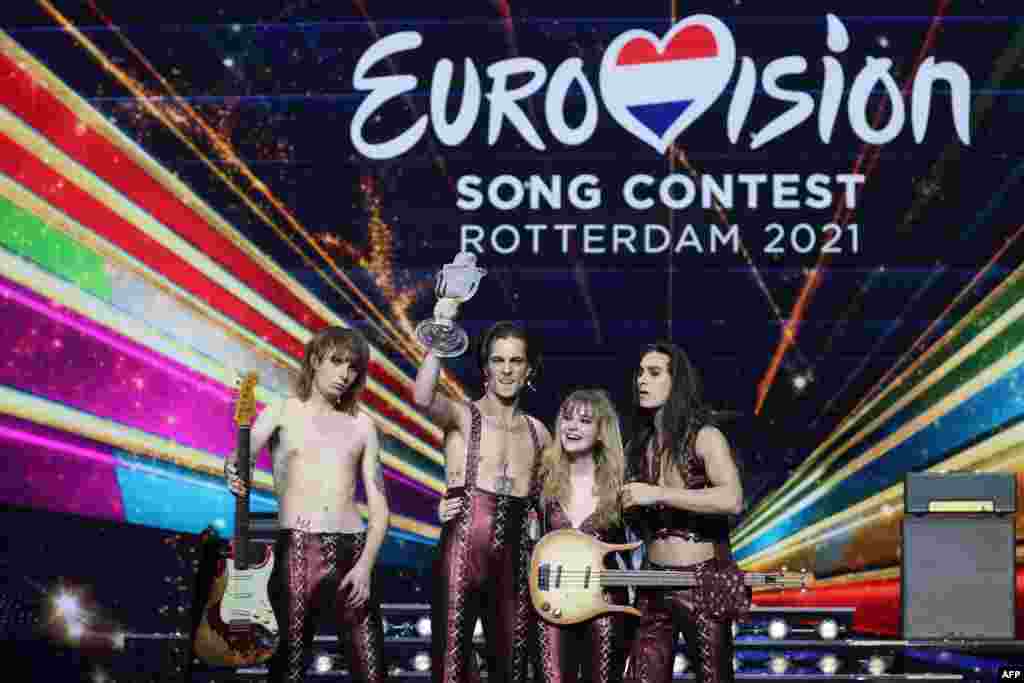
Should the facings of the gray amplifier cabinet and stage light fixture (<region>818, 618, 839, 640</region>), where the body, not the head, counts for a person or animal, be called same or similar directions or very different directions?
same or similar directions

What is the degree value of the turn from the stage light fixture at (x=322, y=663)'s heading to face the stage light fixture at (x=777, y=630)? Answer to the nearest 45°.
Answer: approximately 90° to its left

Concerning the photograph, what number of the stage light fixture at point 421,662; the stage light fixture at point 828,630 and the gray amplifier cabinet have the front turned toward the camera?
3

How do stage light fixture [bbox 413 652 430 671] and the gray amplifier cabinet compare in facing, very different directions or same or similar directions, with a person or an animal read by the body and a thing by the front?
same or similar directions

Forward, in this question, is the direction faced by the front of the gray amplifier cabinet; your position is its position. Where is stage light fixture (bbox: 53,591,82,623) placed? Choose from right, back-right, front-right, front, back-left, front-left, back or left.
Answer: right

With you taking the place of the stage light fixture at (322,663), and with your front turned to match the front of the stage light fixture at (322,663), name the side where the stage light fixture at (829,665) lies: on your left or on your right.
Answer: on your left

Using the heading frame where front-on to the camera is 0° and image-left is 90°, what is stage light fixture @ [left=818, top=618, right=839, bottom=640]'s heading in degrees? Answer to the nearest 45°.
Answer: approximately 0°

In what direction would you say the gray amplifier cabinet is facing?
toward the camera

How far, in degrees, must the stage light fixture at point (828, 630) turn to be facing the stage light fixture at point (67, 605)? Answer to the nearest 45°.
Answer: approximately 90° to its right

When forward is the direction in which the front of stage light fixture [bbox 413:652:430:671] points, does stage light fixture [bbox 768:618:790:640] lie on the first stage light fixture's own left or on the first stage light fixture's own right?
on the first stage light fixture's own left

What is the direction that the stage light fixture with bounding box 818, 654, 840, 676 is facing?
toward the camera
